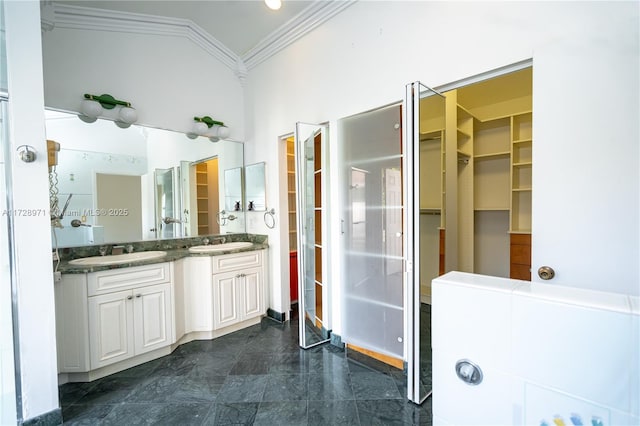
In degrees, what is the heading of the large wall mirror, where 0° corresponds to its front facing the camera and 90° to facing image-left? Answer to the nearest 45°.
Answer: approximately 315°

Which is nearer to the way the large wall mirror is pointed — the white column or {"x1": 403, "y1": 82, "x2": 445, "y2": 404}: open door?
the open door

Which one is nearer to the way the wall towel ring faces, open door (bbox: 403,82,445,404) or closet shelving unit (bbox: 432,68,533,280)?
the open door

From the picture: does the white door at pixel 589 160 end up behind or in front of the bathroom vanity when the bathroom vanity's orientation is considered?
in front

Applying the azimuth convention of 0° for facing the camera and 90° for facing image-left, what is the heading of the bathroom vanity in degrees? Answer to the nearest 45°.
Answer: approximately 315°

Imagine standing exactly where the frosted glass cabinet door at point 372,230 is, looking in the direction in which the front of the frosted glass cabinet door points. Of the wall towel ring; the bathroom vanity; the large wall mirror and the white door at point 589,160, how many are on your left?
1

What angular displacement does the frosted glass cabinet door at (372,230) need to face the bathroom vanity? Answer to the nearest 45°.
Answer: approximately 45° to its right

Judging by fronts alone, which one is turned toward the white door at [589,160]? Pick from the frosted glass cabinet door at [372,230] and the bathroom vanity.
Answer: the bathroom vanity

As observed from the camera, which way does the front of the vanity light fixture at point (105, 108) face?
facing the viewer and to the right of the viewer

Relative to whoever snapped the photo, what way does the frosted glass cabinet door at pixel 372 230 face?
facing the viewer and to the left of the viewer

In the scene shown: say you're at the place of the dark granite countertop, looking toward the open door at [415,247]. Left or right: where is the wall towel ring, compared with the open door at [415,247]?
left

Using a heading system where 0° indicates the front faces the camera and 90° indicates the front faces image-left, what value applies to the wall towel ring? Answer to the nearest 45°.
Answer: approximately 45°
